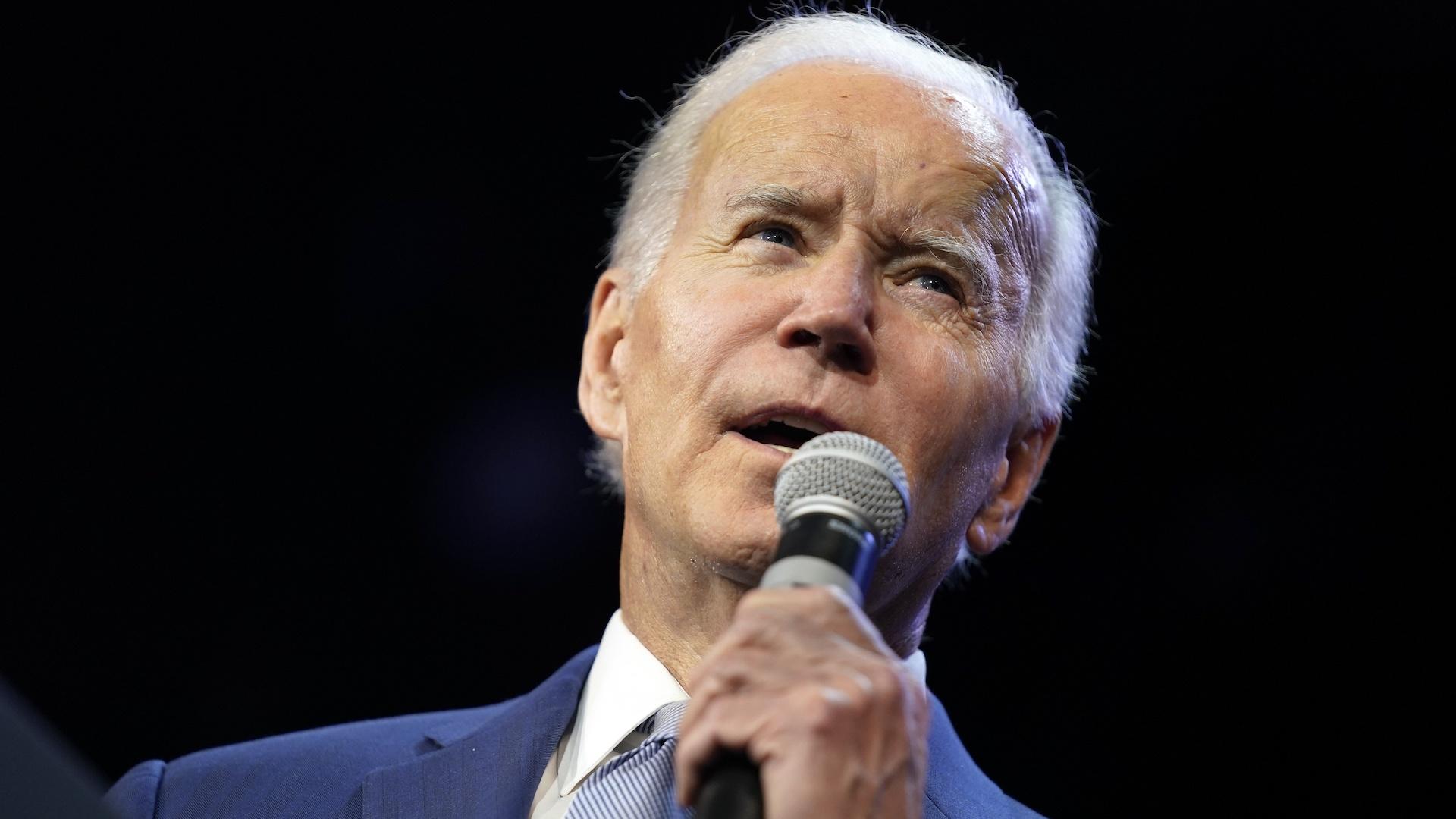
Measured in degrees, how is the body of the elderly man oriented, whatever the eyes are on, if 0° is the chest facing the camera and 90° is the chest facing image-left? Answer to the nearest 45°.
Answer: approximately 0°
